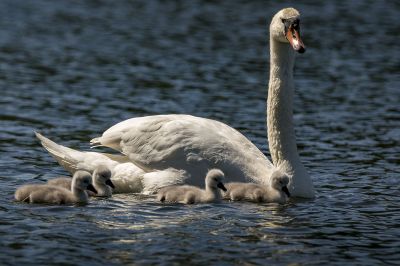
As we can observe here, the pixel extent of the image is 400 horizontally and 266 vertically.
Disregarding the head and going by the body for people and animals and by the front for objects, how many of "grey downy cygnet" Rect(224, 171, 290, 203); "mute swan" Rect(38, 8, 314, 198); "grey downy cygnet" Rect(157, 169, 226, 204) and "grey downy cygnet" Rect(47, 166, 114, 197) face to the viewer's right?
4

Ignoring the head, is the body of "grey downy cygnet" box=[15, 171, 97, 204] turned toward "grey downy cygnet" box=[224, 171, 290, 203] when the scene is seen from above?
yes

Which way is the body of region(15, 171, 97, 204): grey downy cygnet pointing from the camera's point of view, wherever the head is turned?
to the viewer's right

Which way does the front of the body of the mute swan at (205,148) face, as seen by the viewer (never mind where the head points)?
to the viewer's right

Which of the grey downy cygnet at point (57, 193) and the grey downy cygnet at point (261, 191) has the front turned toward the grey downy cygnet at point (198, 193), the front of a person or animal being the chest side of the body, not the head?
the grey downy cygnet at point (57, 193)

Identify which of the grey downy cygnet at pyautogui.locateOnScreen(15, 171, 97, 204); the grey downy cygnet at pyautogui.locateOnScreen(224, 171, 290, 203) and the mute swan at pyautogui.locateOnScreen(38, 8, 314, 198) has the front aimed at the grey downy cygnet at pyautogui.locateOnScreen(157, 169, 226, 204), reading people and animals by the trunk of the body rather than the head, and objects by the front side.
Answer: the grey downy cygnet at pyautogui.locateOnScreen(15, 171, 97, 204)

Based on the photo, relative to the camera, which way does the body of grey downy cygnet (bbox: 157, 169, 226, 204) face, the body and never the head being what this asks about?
to the viewer's right

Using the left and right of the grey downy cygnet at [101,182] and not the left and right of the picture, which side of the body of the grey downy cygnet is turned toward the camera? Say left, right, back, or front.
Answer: right

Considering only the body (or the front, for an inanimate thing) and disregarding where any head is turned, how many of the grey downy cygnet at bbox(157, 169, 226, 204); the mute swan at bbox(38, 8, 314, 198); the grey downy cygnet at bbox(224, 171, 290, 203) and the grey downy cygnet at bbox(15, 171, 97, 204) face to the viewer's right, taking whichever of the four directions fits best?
4

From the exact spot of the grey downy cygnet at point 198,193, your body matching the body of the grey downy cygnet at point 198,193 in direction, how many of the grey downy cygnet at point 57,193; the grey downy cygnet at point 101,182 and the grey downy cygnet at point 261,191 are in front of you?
1

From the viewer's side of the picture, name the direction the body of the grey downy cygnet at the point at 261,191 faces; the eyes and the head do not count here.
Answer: to the viewer's right

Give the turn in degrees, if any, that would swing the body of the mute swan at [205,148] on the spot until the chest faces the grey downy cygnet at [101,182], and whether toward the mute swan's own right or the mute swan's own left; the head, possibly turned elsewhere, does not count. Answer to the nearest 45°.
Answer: approximately 180°

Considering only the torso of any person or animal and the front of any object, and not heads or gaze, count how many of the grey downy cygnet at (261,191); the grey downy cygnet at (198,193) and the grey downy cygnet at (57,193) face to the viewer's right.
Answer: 3

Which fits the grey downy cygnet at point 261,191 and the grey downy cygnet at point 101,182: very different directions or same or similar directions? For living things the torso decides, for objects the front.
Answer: same or similar directions
